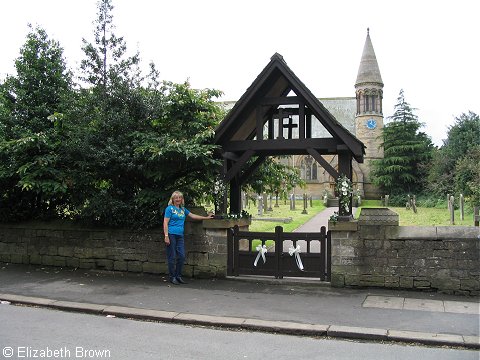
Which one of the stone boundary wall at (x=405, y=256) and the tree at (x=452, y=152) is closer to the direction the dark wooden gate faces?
the stone boundary wall

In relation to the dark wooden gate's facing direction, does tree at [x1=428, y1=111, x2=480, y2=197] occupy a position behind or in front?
behind

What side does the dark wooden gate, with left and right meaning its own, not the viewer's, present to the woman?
right

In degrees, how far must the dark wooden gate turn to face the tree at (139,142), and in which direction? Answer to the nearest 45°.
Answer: approximately 90° to its right

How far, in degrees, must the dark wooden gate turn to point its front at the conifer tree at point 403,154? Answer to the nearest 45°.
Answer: approximately 180°

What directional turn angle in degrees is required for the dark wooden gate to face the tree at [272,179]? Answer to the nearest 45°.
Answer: approximately 180°

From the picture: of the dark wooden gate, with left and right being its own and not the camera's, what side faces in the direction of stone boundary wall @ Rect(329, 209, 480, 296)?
left

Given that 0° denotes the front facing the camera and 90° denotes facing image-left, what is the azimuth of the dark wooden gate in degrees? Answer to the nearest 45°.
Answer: approximately 0°
